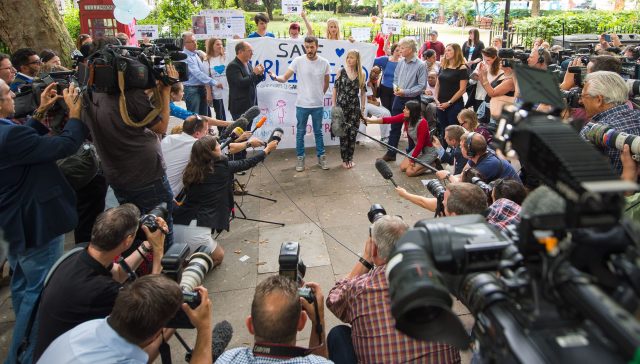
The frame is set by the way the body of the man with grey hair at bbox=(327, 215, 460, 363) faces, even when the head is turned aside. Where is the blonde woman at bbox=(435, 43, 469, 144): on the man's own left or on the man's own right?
on the man's own right

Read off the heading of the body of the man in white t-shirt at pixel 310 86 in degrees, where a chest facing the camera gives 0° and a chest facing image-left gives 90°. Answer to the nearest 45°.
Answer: approximately 0°

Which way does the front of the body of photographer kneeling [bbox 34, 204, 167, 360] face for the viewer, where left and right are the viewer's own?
facing away from the viewer and to the right of the viewer

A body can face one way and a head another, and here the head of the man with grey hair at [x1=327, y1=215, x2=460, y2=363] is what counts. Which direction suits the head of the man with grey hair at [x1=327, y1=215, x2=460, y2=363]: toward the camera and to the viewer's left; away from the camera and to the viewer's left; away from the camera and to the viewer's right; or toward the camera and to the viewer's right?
away from the camera and to the viewer's left

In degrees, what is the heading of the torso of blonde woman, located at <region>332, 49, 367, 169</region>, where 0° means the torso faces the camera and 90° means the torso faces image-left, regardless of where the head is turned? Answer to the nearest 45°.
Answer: approximately 0°

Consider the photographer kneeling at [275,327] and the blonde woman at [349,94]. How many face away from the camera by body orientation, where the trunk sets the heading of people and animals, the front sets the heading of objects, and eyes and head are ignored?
1

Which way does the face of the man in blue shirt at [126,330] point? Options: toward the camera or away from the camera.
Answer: away from the camera

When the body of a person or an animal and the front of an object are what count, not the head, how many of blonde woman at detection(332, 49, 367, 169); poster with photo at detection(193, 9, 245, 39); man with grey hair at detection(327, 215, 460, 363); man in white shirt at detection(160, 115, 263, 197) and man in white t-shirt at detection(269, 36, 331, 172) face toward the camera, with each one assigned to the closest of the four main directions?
3

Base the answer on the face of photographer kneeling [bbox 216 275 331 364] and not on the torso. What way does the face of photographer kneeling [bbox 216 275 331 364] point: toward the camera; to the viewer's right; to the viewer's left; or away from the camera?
away from the camera

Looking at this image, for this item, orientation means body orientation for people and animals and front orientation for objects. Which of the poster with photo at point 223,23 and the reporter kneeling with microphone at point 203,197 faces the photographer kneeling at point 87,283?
the poster with photo
